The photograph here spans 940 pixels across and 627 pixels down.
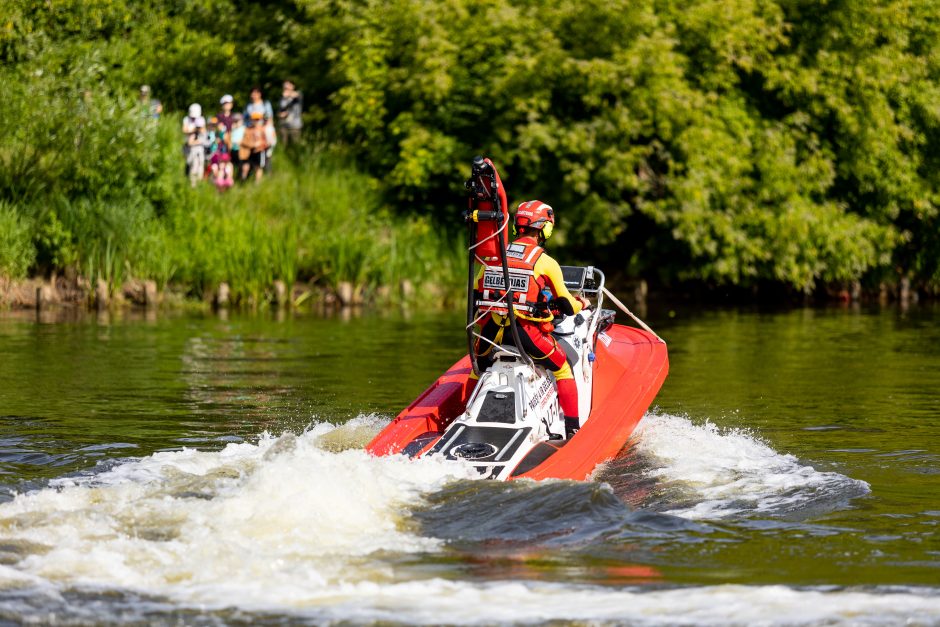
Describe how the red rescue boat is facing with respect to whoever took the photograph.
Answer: facing away from the viewer and to the right of the viewer

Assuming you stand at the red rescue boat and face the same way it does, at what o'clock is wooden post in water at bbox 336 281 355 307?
The wooden post in water is roughly at 10 o'clock from the red rescue boat.

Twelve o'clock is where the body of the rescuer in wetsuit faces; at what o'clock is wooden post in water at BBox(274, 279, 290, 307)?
The wooden post in water is roughly at 10 o'clock from the rescuer in wetsuit.

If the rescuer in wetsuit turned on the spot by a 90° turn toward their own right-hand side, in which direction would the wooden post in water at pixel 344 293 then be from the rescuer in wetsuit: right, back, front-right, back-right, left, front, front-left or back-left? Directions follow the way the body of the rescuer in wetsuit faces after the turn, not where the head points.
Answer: back-left

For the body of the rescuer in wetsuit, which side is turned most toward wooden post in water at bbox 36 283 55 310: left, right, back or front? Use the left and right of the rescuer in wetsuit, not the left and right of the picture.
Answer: left

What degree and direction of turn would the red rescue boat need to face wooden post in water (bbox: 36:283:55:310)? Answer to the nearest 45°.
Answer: approximately 90° to its left

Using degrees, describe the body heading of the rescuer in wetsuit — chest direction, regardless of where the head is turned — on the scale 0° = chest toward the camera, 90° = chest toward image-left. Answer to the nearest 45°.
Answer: approximately 225°
